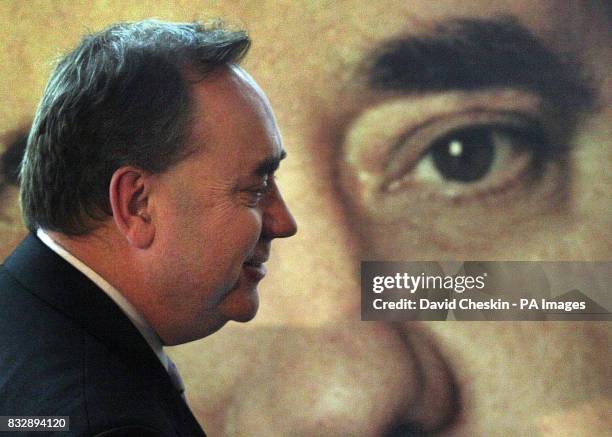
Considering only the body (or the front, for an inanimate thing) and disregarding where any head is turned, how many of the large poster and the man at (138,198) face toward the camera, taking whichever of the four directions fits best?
1

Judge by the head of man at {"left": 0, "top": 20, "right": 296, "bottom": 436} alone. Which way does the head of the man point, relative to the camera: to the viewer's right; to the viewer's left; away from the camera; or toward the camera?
to the viewer's right

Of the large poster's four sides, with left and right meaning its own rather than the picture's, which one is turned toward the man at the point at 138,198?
front

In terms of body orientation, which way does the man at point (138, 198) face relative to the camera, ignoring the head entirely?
to the viewer's right

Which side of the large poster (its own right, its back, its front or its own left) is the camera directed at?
front
